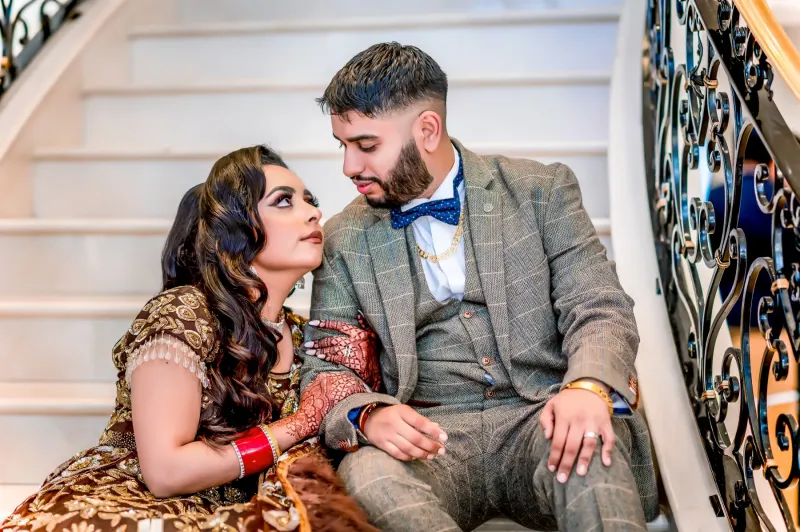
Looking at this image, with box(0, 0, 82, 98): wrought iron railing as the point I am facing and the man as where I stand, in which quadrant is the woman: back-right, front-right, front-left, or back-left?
front-left

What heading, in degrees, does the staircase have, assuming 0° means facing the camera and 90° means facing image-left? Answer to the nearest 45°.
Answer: approximately 0°

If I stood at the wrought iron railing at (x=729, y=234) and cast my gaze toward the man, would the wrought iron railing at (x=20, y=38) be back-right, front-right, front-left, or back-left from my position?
front-right

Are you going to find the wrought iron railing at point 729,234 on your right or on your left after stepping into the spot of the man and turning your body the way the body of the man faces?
on your left

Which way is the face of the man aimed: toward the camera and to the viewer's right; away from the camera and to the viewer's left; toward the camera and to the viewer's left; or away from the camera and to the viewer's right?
toward the camera and to the viewer's left

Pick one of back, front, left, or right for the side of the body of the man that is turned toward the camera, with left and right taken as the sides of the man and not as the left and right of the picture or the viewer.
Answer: front
